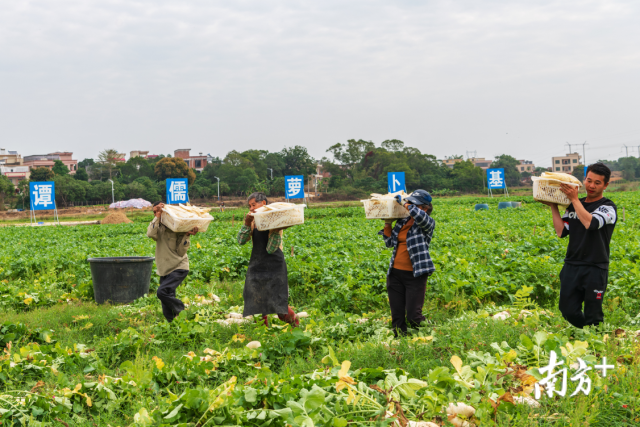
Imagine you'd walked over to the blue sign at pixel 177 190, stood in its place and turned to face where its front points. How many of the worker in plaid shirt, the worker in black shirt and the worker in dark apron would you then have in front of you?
3

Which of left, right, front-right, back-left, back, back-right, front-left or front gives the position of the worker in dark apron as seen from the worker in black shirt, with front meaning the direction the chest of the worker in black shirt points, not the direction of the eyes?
front-right

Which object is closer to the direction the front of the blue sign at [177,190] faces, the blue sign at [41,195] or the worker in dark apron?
the worker in dark apron

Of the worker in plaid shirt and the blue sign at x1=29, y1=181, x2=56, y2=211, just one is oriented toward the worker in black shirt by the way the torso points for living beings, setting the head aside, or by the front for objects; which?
the blue sign

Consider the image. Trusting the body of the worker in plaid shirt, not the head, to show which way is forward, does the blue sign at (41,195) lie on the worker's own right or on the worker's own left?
on the worker's own right

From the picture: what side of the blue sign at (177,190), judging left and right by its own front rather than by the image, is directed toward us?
front

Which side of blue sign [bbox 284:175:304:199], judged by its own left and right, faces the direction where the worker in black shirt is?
front

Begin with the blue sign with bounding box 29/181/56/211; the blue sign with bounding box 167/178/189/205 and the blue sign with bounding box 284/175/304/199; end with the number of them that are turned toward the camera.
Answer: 3

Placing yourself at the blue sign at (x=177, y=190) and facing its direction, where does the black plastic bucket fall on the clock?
The black plastic bucket is roughly at 12 o'clock from the blue sign.

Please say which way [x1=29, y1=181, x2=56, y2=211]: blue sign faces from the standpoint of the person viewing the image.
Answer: facing the viewer

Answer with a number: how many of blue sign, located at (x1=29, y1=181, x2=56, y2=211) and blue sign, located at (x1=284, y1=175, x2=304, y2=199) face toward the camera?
2

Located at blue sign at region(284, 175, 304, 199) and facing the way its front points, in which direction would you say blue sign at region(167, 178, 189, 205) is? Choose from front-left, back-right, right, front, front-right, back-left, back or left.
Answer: right

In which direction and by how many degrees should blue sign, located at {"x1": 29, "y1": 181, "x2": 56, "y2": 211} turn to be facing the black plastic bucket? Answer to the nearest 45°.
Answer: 0° — it already faces it

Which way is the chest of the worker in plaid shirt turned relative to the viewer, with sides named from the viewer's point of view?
facing the viewer and to the left of the viewer
